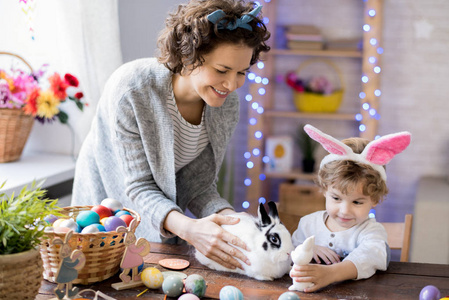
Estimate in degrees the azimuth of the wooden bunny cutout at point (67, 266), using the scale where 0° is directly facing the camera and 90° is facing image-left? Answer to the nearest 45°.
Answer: approximately 0°

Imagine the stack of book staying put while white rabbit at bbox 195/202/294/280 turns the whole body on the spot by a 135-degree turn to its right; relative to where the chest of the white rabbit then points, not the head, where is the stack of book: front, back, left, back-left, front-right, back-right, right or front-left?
back-right

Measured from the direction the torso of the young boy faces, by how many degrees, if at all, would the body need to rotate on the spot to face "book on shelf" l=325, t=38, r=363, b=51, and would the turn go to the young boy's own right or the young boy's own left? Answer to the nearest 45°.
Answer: approximately 135° to the young boy's own right

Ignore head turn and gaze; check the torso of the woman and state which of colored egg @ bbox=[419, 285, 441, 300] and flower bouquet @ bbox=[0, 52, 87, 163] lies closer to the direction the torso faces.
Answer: the colored egg

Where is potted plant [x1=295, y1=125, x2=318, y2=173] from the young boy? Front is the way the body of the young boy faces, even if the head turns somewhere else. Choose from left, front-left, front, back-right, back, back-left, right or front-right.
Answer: back-right

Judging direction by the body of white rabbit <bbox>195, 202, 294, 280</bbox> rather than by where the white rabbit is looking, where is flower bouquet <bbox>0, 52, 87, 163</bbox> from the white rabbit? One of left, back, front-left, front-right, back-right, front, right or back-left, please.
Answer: back-left

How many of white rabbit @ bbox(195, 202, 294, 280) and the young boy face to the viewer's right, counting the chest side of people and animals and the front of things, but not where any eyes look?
1

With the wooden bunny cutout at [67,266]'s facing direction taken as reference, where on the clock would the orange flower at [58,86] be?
The orange flower is roughly at 6 o'clock from the wooden bunny cutout.

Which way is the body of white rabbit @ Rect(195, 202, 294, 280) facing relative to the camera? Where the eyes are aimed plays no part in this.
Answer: to the viewer's right

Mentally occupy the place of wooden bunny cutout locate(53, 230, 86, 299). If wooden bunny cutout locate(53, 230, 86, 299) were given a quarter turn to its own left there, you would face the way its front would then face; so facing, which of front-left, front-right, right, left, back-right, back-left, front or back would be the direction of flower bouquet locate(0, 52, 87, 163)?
left

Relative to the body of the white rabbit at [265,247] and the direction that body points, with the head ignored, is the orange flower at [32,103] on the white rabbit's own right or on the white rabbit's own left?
on the white rabbit's own left

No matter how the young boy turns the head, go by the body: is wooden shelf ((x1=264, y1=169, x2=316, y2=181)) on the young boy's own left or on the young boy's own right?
on the young boy's own right
